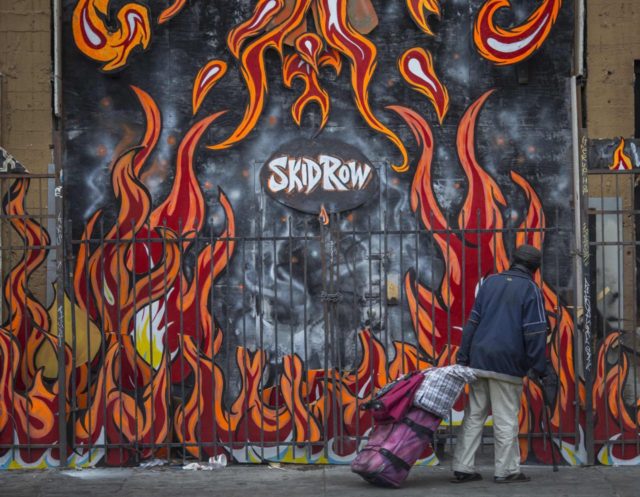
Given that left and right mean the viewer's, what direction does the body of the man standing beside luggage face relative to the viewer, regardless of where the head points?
facing away from the viewer and to the right of the viewer

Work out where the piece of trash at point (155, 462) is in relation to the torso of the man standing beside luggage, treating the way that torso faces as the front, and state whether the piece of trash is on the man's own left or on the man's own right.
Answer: on the man's own left

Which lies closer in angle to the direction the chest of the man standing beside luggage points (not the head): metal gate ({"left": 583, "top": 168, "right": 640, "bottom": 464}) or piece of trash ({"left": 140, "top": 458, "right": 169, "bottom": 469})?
the metal gate

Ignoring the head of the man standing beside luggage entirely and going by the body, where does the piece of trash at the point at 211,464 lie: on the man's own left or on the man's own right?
on the man's own left

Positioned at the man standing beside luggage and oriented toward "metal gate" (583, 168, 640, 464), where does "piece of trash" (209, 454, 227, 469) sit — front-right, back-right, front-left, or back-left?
back-left

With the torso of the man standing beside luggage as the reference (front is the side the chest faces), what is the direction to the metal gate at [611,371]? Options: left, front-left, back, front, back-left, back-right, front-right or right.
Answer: front

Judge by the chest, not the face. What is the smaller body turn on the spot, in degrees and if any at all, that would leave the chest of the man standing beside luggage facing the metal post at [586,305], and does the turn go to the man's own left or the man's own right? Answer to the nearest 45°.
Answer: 0° — they already face it
